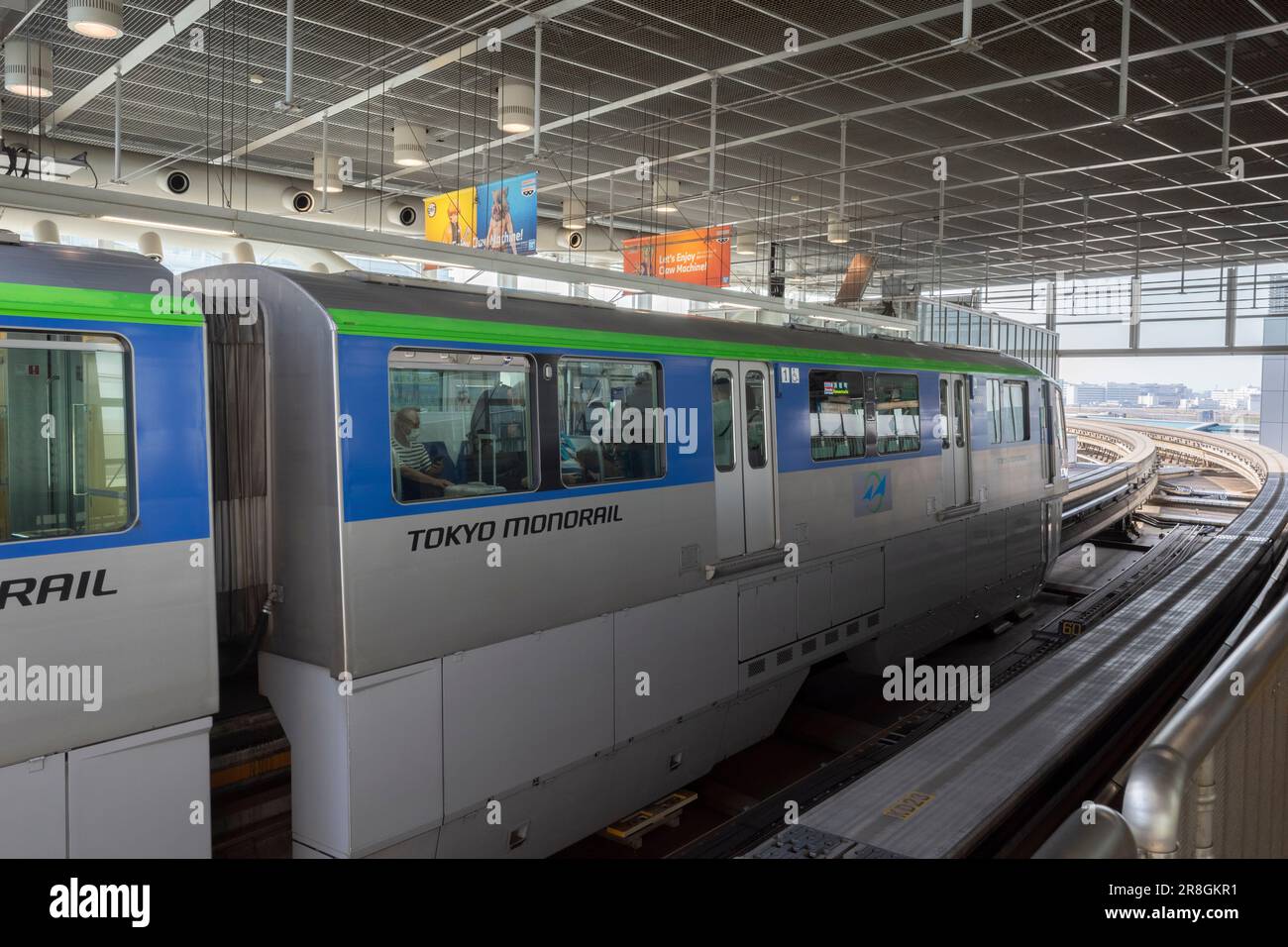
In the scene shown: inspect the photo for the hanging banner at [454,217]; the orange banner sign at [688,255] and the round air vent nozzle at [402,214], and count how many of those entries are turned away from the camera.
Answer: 0

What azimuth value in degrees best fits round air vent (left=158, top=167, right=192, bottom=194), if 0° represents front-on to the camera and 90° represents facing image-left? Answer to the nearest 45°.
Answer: approximately 315°

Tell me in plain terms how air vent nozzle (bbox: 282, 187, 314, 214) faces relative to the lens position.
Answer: facing the viewer and to the right of the viewer

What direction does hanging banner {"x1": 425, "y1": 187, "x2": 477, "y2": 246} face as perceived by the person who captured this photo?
facing the viewer and to the left of the viewer

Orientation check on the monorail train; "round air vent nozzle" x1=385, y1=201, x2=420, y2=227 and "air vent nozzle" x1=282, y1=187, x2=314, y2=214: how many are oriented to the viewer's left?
0

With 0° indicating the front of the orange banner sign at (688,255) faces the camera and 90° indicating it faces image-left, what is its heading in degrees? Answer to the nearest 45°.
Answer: approximately 45°

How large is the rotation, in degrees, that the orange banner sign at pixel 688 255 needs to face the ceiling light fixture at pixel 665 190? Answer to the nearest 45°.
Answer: approximately 135° to its right

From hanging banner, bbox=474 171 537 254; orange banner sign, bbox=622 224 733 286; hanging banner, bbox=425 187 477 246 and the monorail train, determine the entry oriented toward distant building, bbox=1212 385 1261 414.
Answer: the monorail train

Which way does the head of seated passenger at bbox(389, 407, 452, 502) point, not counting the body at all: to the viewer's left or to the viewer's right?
to the viewer's right

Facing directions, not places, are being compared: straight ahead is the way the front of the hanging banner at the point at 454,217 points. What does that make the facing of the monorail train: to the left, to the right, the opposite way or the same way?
the opposite way

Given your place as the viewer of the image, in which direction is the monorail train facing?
facing away from the viewer and to the right of the viewer

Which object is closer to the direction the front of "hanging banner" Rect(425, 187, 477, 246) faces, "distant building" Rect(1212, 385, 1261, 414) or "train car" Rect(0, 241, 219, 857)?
the train car
